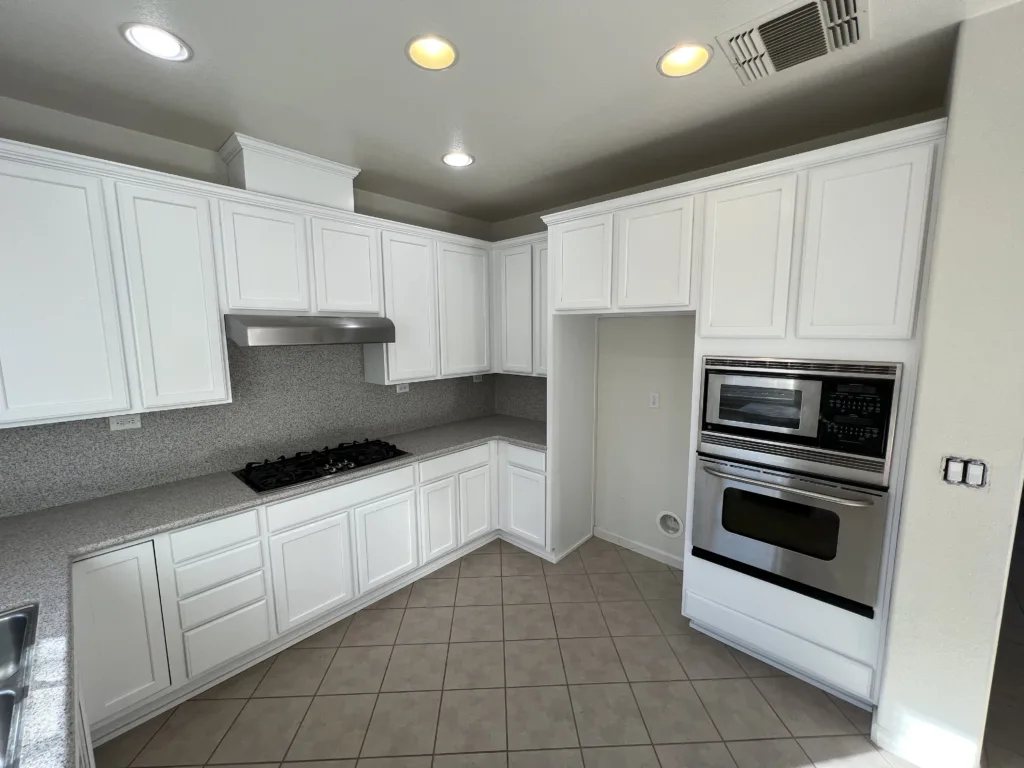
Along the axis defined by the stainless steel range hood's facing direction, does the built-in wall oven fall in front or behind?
in front

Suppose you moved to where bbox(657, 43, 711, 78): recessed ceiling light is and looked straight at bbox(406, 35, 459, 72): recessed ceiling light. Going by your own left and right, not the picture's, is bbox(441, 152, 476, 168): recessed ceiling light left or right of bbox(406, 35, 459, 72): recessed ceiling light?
right

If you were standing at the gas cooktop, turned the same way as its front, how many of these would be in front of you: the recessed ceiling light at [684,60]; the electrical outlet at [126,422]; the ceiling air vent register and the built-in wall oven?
3

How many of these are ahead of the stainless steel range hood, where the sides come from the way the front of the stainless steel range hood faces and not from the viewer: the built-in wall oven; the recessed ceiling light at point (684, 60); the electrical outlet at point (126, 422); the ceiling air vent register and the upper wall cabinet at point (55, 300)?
3

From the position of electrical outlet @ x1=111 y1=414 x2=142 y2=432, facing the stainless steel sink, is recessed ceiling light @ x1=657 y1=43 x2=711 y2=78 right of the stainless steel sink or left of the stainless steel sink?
left

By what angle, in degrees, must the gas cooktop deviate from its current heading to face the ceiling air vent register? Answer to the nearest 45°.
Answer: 0° — it already faces it

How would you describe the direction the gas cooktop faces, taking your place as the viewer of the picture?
facing the viewer and to the right of the viewer

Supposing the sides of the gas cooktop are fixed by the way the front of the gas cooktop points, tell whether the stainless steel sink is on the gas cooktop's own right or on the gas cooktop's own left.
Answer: on the gas cooktop's own right

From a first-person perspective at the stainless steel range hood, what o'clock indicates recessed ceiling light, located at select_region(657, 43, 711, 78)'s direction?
The recessed ceiling light is roughly at 12 o'clock from the stainless steel range hood.

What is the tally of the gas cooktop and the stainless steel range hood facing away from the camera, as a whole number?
0
